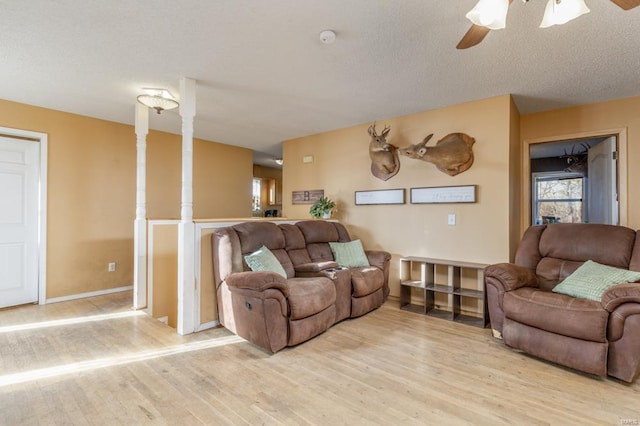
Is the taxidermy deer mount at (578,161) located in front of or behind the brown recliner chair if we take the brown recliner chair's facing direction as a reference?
behind

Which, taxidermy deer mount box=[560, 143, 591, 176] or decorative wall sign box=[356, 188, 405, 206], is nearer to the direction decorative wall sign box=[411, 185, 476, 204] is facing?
the decorative wall sign

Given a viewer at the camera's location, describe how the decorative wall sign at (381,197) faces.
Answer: facing the viewer and to the left of the viewer

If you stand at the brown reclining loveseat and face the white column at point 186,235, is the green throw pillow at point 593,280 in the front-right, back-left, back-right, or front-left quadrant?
back-left

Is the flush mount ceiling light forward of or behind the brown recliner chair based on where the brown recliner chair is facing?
forward

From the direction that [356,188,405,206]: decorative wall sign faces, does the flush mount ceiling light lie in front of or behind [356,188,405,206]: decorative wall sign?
in front

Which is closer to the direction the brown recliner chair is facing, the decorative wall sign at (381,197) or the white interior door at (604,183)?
the decorative wall sign

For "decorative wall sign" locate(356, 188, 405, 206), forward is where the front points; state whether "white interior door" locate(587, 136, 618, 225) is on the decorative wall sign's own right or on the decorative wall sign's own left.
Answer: on the decorative wall sign's own left

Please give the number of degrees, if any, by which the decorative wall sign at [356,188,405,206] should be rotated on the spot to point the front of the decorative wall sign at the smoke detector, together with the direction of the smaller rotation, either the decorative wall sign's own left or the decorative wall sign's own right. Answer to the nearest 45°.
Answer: approximately 45° to the decorative wall sign's own left

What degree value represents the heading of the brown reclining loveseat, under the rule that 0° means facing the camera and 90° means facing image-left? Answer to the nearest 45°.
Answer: approximately 315°

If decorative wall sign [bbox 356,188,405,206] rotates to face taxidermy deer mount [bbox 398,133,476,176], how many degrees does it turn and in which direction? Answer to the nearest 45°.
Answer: approximately 90° to its left

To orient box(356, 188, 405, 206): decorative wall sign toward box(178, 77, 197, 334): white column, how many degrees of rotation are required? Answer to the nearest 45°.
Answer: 0° — it already faces it

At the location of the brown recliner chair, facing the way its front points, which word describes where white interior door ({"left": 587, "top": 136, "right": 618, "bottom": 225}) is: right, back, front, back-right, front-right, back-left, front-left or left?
back-right

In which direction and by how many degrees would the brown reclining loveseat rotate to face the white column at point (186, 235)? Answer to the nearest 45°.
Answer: approximately 135° to its right

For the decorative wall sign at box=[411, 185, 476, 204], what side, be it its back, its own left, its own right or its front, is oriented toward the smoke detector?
front

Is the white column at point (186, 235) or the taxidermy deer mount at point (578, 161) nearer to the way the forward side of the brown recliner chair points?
the white column
